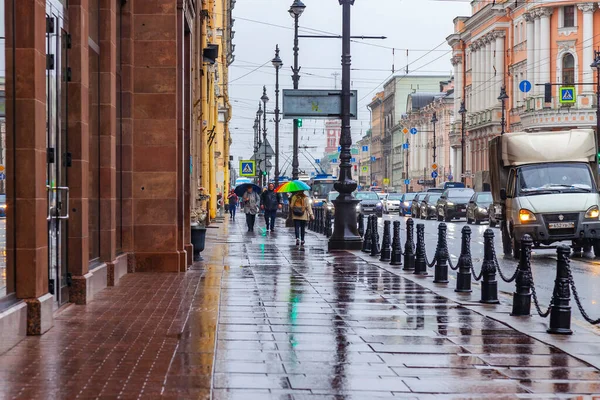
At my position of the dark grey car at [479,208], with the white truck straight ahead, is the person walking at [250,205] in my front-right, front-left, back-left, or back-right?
front-right

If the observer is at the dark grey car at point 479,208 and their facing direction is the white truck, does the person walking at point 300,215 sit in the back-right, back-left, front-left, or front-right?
front-right

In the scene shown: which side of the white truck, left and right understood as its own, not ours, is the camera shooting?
front

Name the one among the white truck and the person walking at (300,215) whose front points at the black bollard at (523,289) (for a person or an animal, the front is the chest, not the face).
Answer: the white truck

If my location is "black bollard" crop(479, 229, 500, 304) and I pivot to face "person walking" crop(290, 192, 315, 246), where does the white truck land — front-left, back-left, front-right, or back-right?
front-right

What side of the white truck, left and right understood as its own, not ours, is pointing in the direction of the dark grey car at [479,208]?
back

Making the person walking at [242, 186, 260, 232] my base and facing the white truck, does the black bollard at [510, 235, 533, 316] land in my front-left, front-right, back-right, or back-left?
front-right

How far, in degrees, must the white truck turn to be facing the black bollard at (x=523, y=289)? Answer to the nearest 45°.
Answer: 0° — it already faces it
